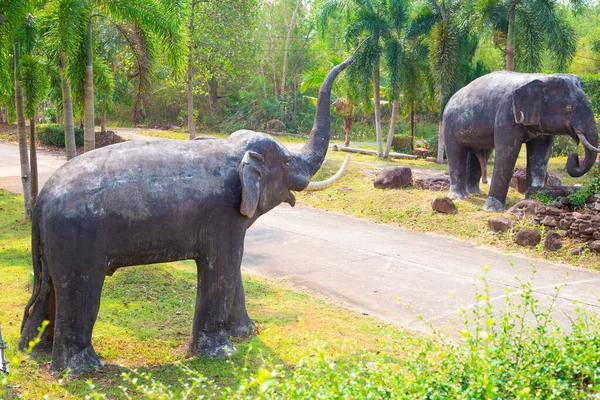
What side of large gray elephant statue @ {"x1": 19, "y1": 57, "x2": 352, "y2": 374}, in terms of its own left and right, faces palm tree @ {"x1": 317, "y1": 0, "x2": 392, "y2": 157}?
left

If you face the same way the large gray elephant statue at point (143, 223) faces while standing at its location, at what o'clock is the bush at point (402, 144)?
The bush is roughly at 10 o'clock from the large gray elephant statue.

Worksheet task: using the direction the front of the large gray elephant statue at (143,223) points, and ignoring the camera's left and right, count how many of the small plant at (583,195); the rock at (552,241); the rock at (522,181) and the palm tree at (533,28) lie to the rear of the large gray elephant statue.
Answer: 0

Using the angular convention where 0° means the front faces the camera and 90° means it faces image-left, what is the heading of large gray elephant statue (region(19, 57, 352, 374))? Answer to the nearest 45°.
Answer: approximately 270°

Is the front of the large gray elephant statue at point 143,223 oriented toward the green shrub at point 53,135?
no

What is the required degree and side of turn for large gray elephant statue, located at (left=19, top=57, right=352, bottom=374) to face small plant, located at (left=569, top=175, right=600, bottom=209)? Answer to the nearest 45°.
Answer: approximately 45° to its left

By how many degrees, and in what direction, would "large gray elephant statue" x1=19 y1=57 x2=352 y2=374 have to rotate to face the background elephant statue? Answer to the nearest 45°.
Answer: approximately 45° to its left

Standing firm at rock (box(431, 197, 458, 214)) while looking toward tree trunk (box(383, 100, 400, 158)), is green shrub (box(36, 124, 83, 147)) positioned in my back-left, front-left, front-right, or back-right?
front-left

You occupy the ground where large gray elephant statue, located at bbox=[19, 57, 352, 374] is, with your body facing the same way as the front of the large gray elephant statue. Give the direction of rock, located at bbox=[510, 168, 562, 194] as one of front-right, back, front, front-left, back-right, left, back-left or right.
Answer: front-left

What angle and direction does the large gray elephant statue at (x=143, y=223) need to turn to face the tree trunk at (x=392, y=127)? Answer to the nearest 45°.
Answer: approximately 45° to its left

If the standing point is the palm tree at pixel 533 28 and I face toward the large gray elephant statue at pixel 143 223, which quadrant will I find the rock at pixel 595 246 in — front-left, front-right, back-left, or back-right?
front-left

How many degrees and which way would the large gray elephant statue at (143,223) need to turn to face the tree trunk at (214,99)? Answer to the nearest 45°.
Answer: approximately 90° to its left

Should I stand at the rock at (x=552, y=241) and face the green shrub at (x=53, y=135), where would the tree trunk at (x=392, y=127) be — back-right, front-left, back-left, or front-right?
front-right

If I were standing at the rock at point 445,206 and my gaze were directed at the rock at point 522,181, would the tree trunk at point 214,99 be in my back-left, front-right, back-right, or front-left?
front-left

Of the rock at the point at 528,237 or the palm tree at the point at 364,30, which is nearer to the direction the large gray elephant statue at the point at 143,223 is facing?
the rock

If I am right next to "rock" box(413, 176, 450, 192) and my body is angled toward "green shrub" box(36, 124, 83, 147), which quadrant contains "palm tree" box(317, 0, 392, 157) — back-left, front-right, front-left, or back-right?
front-right

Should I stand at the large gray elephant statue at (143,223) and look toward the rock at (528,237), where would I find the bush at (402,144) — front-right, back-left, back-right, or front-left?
front-left

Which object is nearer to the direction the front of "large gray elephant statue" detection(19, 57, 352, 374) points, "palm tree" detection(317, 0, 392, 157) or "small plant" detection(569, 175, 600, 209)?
the small plant

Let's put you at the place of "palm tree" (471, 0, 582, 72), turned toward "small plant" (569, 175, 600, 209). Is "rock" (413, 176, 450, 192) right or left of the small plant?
right
